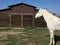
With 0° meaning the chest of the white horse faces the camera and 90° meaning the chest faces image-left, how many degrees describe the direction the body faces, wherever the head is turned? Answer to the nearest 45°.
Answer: approximately 90°
